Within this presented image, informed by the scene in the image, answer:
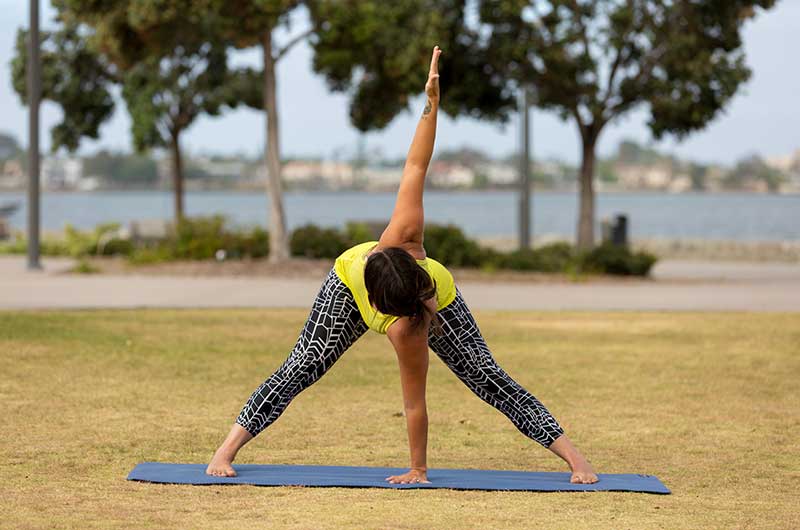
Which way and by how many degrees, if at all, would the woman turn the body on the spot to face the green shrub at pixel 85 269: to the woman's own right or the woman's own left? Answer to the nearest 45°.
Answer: approximately 180°

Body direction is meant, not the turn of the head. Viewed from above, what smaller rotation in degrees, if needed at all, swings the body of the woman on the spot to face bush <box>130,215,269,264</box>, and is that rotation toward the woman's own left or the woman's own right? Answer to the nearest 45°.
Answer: approximately 180°

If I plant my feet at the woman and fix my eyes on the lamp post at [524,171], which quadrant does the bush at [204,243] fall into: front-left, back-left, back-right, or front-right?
front-left

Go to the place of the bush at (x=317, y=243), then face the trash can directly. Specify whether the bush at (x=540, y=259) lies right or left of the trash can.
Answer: right

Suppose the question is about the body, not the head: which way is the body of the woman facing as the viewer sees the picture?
toward the camera

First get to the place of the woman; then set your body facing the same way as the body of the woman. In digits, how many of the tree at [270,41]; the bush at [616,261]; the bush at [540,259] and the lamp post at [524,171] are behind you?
4

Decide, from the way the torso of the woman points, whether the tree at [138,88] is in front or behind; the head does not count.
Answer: behind

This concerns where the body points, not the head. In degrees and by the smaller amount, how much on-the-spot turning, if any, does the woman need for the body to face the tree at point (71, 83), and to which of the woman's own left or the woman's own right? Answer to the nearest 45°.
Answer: approximately 180°

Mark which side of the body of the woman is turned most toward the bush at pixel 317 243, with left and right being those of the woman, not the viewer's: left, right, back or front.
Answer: back

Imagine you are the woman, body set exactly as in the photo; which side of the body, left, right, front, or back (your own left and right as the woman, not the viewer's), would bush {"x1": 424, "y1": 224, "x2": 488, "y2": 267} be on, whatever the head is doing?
back

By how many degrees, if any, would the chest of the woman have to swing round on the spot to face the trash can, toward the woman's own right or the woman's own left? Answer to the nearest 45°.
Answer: approximately 180°

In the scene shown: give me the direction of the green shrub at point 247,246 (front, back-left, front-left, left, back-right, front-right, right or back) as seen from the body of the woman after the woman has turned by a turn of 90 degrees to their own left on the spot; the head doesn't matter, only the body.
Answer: left

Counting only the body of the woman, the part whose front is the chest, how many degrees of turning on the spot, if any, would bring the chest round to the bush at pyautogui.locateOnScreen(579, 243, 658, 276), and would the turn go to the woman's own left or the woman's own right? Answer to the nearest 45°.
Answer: approximately 180°
